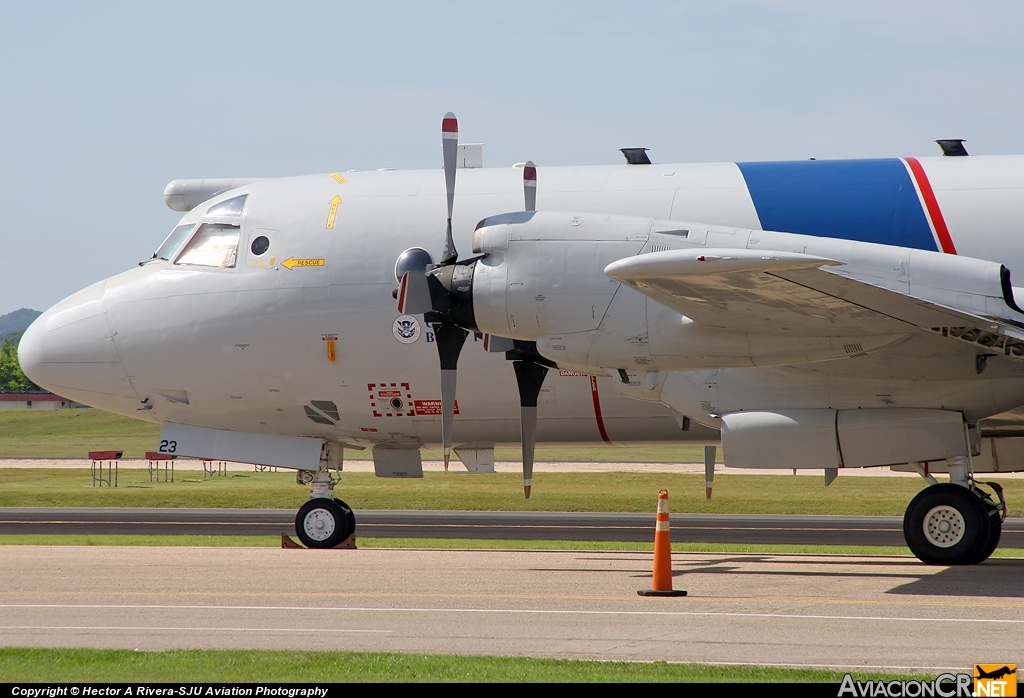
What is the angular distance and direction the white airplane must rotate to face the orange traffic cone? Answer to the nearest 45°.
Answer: approximately 90° to its left

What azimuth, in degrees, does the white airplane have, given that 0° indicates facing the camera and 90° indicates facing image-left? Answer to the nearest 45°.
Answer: approximately 90°
